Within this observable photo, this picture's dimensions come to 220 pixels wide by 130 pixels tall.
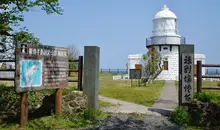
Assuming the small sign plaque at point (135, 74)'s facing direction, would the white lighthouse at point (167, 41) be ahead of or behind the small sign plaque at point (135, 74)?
behind

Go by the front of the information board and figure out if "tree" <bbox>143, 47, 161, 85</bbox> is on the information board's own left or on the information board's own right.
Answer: on the information board's own left

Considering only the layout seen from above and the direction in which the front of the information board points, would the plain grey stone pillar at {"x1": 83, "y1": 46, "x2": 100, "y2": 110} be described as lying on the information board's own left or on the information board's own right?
on the information board's own left

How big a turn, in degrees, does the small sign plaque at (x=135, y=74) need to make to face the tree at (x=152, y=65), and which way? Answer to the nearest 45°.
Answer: approximately 90° to its left

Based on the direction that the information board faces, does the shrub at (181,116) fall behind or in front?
in front

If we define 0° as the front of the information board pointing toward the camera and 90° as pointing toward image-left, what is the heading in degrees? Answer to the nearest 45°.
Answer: approximately 315°

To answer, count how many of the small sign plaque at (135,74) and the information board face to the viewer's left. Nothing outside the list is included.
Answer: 0

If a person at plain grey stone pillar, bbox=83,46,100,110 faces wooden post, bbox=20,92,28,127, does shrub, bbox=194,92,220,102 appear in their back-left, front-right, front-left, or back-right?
back-left

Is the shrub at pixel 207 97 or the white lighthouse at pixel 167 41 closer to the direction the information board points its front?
the shrub

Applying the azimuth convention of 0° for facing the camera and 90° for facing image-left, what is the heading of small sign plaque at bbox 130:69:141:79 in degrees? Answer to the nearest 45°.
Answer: approximately 0°

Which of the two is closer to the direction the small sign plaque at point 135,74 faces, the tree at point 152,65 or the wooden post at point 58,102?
the wooden post
